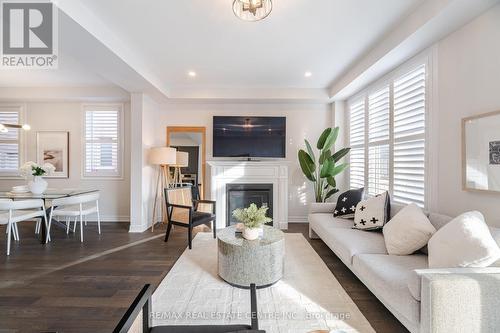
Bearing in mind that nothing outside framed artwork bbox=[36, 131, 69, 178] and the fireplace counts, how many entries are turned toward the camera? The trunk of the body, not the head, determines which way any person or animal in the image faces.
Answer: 2

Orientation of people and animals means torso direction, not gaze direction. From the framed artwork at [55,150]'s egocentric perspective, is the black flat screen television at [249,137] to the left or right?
on its left

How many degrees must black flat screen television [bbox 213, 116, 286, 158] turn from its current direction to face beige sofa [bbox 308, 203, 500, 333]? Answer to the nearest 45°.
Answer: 0° — it already faces it

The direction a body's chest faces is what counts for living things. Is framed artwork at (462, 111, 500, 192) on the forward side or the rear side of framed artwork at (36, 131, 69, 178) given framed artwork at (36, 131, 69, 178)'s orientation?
on the forward side

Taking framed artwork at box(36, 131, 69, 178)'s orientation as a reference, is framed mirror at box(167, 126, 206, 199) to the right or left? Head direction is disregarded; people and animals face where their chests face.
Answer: on its left

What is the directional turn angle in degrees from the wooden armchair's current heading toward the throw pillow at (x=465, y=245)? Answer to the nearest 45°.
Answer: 0° — it already faces it

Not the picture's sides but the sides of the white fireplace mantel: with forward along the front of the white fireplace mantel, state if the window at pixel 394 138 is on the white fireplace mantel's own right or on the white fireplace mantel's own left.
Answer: on the white fireplace mantel's own left

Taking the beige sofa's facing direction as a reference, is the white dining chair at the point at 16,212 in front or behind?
in front

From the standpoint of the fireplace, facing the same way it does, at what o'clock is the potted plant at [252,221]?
The potted plant is roughly at 12 o'clock from the fireplace.

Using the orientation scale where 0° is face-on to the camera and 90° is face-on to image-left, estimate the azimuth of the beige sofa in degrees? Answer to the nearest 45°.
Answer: approximately 45°

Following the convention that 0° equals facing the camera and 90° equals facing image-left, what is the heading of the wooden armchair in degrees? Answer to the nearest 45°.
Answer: approximately 315°

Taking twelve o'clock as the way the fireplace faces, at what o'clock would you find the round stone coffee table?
The round stone coffee table is roughly at 12 o'clock from the fireplace.
